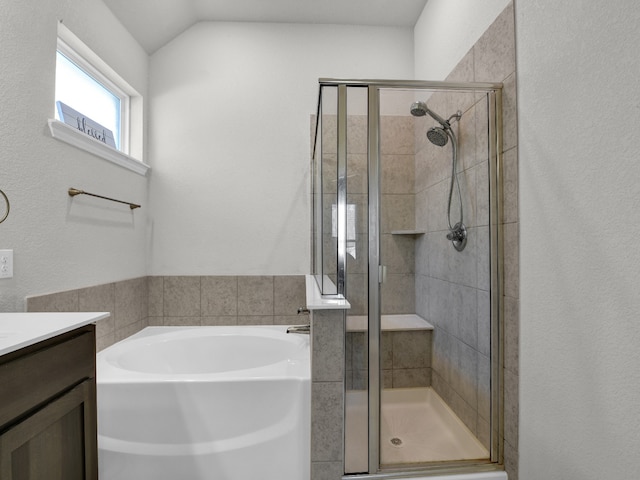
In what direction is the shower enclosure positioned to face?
toward the camera

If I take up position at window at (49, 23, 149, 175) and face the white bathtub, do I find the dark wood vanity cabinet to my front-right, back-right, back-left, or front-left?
front-right

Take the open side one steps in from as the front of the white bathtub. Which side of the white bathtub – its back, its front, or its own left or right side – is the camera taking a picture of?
front

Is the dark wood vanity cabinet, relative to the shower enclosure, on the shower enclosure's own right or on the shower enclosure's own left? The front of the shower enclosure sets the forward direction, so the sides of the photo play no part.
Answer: on the shower enclosure's own right

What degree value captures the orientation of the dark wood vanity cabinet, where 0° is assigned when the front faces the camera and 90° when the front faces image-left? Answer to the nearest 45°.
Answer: approximately 315°

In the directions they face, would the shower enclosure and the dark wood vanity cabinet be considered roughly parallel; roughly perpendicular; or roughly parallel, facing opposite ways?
roughly perpendicular

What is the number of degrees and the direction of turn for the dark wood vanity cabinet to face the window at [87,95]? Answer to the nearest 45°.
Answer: approximately 135° to its left

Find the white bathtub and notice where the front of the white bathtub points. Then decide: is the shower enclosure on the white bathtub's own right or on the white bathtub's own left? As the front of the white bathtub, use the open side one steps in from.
on the white bathtub's own left

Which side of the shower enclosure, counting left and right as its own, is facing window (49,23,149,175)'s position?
right

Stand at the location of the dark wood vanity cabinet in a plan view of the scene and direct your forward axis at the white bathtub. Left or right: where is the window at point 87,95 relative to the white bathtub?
left

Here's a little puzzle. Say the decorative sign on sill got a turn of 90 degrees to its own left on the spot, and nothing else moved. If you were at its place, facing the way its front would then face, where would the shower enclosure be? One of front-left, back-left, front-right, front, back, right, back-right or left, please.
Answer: right

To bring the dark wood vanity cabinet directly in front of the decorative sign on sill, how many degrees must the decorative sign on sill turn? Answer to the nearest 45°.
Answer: approximately 45° to its right

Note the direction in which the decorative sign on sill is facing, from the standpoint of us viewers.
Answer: facing the viewer and to the right of the viewer

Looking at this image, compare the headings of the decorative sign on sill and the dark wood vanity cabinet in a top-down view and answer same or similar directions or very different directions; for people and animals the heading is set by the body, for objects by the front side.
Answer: same or similar directions

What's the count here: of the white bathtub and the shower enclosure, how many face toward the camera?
2
